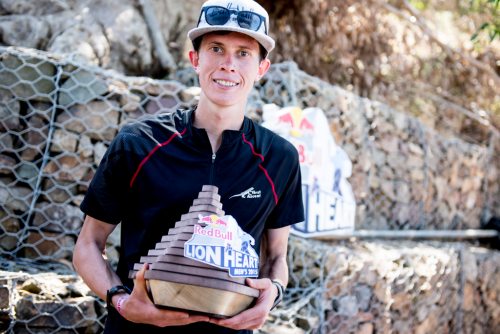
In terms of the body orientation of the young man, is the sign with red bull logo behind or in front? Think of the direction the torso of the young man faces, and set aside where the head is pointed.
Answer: behind

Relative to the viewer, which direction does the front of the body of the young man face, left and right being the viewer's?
facing the viewer
